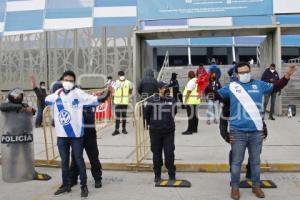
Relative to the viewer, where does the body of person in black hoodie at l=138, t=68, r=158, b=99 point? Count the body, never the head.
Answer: away from the camera

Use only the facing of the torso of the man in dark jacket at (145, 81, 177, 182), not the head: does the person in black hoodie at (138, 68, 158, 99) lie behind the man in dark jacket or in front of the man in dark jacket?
behind

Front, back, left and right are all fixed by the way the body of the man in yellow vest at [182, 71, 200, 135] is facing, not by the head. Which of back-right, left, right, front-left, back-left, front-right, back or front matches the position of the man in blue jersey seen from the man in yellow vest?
left

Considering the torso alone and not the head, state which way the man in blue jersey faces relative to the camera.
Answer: toward the camera

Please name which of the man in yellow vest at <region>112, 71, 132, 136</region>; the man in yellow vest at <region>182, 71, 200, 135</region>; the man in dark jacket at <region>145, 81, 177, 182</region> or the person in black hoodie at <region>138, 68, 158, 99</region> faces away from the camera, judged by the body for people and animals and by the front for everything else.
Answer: the person in black hoodie

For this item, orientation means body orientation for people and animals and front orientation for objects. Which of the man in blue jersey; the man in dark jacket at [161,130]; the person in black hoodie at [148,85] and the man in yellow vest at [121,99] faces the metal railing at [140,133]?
the man in yellow vest

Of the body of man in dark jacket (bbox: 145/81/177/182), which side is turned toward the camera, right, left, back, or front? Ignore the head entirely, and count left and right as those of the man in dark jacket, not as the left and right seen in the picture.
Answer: front

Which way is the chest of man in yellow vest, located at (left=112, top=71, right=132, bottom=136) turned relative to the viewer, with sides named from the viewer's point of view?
facing the viewer

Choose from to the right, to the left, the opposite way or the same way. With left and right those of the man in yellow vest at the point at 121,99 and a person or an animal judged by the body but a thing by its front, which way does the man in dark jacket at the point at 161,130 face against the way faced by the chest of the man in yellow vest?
the same way

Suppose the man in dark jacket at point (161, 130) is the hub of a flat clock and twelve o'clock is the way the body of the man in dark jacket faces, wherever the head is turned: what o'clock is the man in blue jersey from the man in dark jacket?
The man in blue jersey is roughly at 10 o'clock from the man in dark jacket.

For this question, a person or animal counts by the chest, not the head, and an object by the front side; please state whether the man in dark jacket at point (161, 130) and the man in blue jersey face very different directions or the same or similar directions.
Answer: same or similar directions

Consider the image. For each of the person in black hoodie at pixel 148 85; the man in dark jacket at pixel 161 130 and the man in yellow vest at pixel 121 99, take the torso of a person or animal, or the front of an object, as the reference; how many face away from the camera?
1

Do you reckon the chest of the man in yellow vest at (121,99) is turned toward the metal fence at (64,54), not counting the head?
no

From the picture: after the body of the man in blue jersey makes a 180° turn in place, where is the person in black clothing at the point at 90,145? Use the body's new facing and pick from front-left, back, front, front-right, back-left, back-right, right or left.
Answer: left

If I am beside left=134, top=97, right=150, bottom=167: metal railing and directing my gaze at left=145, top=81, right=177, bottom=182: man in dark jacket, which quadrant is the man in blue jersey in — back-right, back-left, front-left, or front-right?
front-left

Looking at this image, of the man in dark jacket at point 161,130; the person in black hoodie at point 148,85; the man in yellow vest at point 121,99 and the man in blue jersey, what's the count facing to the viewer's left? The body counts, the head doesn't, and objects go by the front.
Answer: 0
